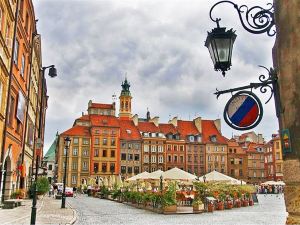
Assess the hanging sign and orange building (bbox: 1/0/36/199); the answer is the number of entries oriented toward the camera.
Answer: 1

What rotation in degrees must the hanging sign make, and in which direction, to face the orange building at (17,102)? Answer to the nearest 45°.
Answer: approximately 135° to its right

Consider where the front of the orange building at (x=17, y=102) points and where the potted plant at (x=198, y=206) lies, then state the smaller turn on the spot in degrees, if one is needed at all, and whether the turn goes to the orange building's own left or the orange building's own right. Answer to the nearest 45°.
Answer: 0° — it already faces it

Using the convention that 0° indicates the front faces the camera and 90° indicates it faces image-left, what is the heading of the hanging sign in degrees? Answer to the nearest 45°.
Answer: approximately 0°

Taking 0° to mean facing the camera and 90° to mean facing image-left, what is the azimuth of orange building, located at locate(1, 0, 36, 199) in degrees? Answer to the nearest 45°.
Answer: approximately 270°

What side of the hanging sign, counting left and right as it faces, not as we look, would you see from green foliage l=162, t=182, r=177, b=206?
back
